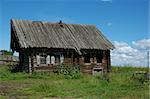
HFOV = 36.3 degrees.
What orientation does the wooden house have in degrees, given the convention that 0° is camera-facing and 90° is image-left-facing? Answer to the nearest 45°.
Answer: approximately 0°
